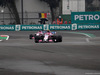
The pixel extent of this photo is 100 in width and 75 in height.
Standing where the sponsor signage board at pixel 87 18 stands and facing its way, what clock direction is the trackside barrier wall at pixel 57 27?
The trackside barrier wall is roughly at 2 o'clock from the sponsor signage board.

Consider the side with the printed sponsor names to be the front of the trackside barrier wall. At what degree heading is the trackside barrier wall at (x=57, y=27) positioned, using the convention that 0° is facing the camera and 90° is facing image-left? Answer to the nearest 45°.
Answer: approximately 0°

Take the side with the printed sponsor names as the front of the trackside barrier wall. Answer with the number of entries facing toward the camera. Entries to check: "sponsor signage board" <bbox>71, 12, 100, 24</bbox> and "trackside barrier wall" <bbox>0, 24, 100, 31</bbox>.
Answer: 2
